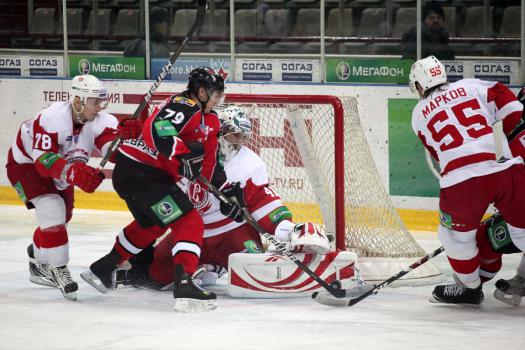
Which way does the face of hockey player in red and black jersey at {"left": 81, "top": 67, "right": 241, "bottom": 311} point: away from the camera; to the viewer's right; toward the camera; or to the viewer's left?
to the viewer's right

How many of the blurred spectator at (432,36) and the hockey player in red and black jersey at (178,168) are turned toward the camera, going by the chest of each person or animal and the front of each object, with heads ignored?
1

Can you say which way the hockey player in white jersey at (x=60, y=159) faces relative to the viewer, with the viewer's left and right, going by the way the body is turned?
facing the viewer and to the right of the viewer

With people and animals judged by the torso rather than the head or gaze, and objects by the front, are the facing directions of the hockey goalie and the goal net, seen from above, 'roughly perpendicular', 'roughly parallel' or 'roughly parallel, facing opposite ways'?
roughly parallel

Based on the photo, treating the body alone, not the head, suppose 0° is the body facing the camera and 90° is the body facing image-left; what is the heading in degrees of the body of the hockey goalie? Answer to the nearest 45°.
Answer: approximately 45°

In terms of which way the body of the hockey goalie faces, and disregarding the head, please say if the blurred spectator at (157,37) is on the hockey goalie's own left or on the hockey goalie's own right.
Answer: on the hockey goalie's own right

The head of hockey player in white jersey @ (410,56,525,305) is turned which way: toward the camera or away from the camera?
away from the camera

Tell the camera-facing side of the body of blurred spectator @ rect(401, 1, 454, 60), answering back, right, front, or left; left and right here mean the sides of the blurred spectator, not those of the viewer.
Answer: front

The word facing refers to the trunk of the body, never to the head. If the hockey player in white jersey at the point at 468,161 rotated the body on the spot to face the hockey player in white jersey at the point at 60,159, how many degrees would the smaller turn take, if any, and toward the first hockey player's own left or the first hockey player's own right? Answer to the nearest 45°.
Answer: approximately 45° to the first hockey player's own left

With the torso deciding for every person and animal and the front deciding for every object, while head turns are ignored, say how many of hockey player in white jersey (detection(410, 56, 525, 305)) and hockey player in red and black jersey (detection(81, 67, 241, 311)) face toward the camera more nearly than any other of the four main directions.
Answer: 0

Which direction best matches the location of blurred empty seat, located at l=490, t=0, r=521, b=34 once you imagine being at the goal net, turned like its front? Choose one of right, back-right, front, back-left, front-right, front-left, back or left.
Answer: back

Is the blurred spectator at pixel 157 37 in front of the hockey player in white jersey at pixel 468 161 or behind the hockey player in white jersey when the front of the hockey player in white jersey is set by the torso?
in front

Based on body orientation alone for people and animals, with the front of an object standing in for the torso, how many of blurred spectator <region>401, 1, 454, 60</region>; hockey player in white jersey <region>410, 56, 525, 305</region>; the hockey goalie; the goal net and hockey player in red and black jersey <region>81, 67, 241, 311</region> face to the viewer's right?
1

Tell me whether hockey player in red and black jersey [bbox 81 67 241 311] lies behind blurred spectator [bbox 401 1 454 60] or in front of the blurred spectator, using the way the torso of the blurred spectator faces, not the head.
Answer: in front

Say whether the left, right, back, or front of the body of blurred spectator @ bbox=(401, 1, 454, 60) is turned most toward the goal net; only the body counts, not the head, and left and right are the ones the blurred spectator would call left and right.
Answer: front

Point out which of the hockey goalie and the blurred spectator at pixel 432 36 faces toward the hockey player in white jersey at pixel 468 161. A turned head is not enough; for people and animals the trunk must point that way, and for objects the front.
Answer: the blurred spectator

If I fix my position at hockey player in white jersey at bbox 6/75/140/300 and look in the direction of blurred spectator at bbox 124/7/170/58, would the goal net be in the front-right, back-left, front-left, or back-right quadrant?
front-right
